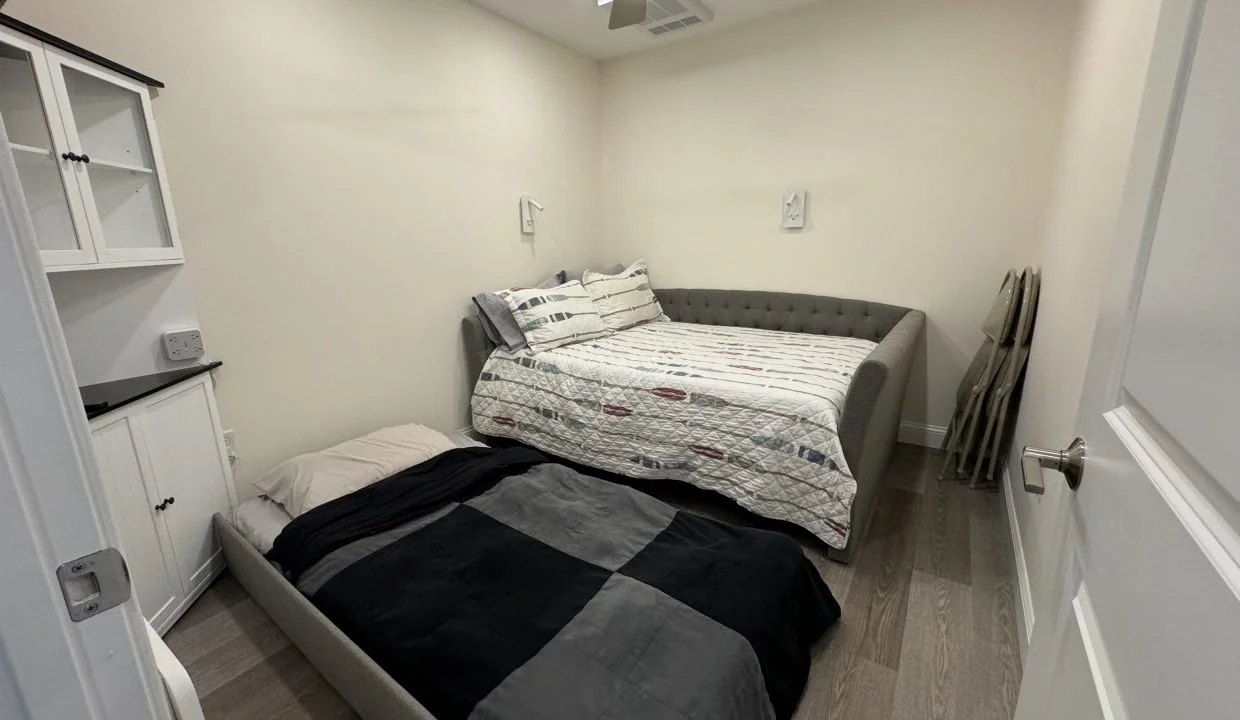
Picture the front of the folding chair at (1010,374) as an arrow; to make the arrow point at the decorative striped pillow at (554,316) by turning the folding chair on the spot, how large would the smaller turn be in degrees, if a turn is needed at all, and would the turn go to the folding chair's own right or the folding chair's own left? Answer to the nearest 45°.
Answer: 0° — it already faces it

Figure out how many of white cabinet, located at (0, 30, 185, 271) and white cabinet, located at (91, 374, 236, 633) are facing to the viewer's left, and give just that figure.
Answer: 0

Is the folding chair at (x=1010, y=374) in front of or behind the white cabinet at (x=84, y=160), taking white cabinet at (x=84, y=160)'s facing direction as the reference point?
in front

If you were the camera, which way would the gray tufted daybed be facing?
facing the viewer and to the left of the viewer

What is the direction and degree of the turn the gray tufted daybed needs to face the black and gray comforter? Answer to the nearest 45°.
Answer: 0° — it already faces it

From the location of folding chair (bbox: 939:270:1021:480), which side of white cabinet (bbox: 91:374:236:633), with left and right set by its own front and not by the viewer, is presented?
front

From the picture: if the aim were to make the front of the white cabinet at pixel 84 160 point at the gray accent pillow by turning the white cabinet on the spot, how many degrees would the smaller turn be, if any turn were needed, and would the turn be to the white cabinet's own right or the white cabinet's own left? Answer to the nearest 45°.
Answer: approximately 45° to the white cabinet's own left

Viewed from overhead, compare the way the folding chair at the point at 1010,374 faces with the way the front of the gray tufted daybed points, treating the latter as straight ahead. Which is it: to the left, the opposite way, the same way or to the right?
to the right

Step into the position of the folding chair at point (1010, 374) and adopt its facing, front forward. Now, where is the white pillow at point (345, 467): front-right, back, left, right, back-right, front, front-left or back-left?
front-left

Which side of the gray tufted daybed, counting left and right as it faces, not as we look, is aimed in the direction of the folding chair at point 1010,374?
left

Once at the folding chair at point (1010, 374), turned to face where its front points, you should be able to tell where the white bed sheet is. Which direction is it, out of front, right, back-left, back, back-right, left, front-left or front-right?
front-left

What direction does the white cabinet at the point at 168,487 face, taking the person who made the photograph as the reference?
facing the viewer and to the right of the viewer

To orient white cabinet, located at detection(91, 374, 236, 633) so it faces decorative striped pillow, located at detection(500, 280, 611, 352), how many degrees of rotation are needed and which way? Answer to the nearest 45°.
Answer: approximately 45° to its left
